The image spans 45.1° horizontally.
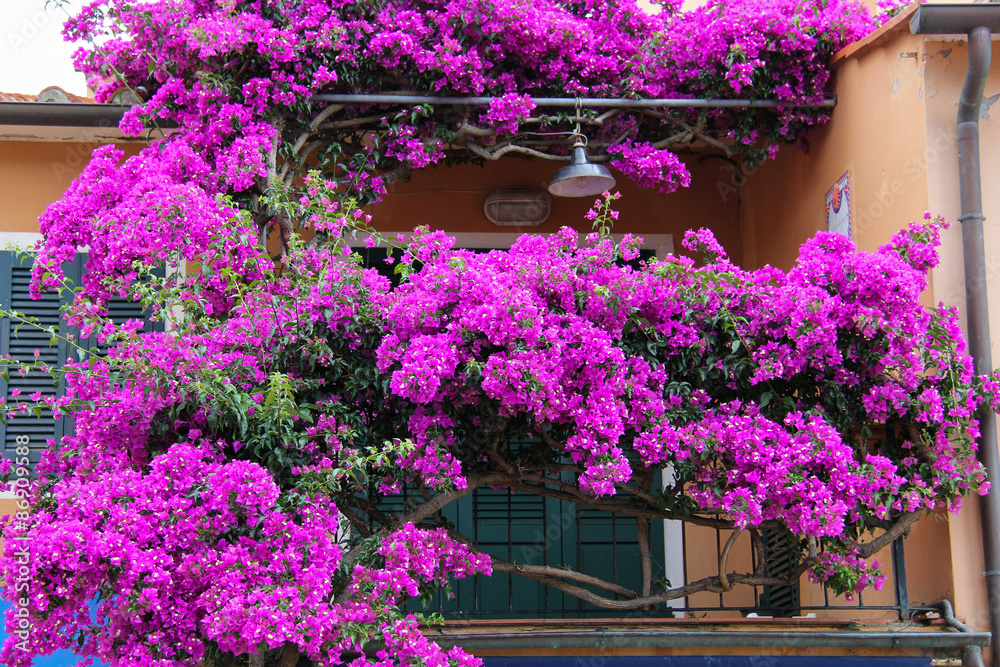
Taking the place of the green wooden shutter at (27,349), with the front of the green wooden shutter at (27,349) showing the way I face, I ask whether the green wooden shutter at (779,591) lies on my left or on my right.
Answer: on my left

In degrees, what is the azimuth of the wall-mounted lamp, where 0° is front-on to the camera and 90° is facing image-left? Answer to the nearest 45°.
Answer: approximately 0°

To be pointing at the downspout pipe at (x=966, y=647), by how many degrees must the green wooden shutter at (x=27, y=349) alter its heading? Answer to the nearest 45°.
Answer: approximately 45° to its left

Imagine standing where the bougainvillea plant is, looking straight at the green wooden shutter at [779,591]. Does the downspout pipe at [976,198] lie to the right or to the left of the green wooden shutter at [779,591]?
right

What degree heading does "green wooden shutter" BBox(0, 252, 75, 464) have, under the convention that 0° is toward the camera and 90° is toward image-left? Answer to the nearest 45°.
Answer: approximately 0°

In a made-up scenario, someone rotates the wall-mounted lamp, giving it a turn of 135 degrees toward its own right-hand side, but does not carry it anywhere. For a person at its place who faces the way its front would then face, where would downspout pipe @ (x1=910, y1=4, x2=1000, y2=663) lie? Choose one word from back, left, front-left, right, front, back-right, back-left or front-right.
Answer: back

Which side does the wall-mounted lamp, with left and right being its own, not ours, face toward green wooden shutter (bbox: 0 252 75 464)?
right

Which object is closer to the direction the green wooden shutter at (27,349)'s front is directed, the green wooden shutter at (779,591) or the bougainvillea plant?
the bougainvillea plant
